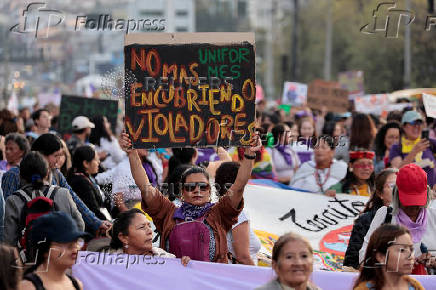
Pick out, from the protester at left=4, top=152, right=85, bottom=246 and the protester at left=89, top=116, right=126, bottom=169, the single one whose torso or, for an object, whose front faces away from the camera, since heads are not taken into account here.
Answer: the protester at left=4, top=152, right=85, bottom=246

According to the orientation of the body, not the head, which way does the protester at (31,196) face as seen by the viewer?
away from the camera

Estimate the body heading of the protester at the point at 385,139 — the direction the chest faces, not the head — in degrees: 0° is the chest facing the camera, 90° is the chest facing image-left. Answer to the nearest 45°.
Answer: approximately 315°
